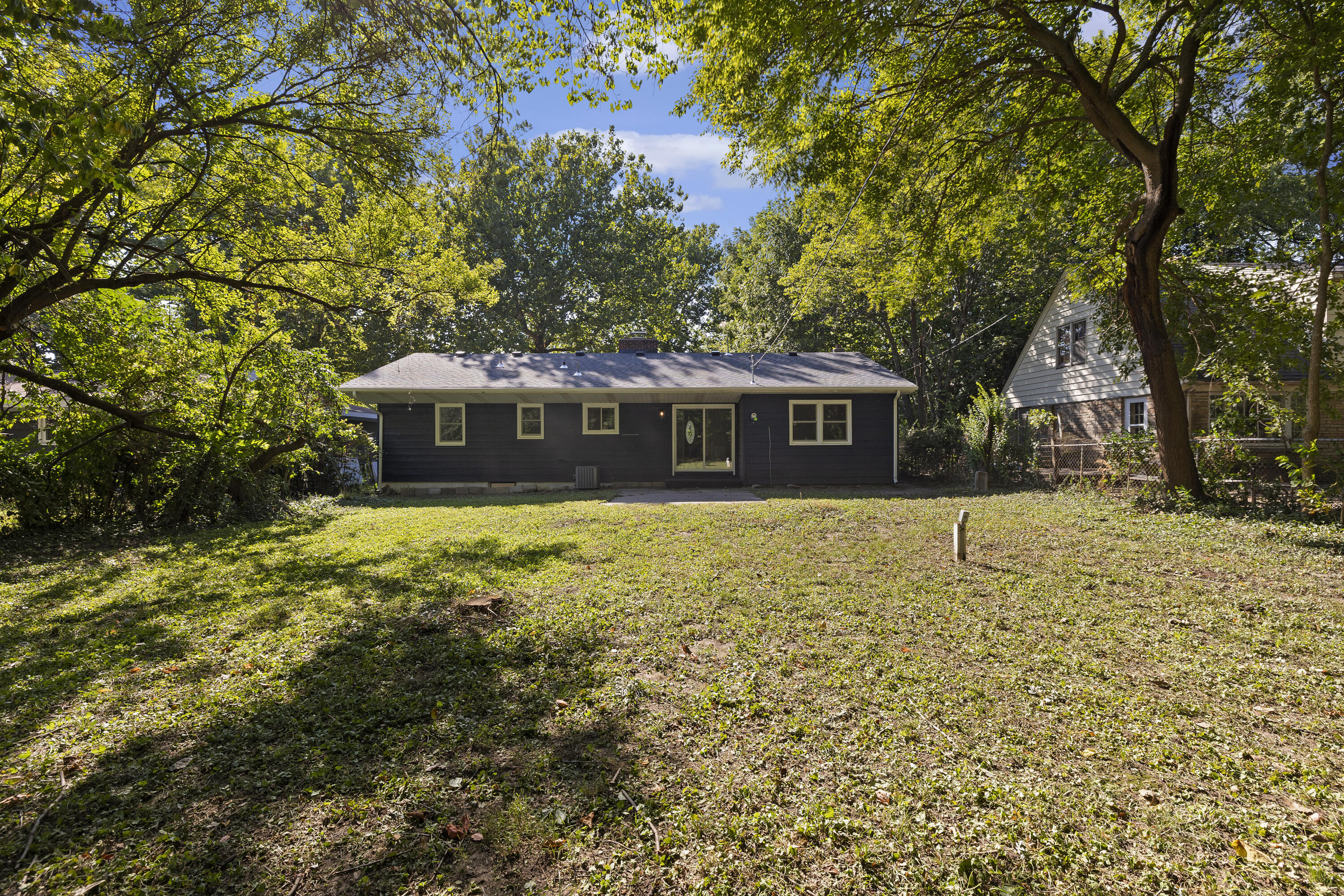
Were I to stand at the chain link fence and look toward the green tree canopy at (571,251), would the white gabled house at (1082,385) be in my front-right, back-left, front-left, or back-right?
front-right

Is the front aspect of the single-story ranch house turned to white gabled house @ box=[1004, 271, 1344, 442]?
no

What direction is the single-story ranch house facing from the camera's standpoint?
away from the camera

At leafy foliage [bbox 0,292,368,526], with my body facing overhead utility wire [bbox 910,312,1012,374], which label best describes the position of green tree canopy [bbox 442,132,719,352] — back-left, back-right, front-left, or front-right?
front-left

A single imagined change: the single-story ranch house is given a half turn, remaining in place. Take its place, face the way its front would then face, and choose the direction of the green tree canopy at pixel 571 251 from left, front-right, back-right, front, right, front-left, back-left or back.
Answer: back

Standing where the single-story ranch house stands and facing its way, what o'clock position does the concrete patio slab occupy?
The concrete patio slab is roughly at 5 o'clock from the single-story ranch house.

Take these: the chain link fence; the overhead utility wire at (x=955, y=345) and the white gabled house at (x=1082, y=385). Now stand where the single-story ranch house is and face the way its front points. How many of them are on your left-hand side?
0

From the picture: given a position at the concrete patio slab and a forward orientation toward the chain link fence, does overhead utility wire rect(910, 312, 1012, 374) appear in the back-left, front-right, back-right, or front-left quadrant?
front-left

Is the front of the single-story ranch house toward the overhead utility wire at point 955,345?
no

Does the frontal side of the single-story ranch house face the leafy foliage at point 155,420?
no
